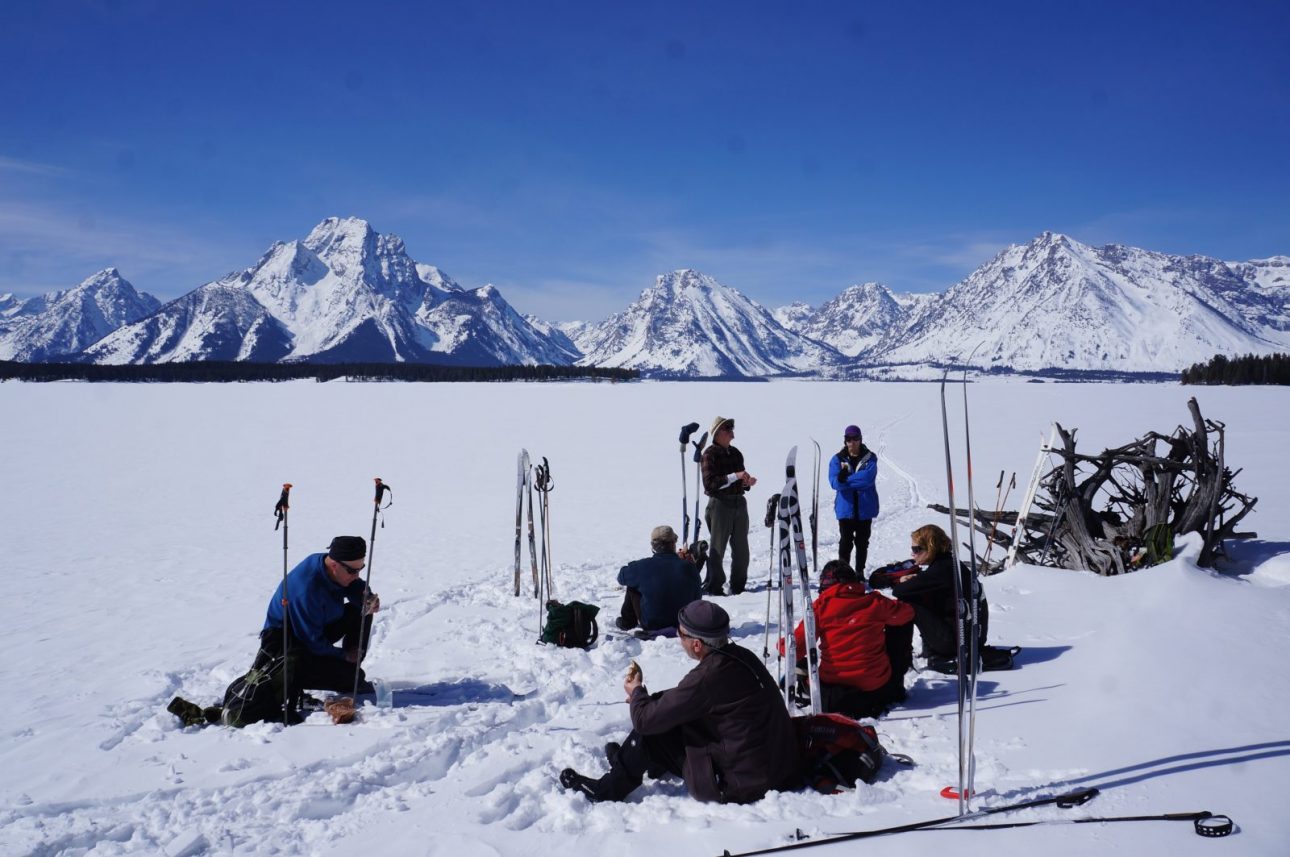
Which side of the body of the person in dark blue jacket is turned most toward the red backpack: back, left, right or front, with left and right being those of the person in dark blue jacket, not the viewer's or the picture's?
back

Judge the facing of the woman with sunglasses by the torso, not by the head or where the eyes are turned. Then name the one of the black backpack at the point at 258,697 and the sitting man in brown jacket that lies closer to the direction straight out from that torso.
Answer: the black backpack

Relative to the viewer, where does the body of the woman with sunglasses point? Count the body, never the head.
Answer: to the viewer's left

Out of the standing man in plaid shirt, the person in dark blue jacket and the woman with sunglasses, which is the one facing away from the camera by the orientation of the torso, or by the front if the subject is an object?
the person in dark blue jacket

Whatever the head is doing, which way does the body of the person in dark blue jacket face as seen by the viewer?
away from the camera

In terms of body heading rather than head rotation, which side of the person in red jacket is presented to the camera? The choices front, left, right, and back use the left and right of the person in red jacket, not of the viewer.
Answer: back

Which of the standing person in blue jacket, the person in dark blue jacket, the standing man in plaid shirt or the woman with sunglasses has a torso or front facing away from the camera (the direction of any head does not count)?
the person in dark blue jacket

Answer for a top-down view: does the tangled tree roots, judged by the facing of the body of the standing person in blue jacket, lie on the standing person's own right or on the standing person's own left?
on the standing person's own left

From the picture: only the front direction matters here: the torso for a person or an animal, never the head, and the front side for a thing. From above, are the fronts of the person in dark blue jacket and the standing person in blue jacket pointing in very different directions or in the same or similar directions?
very different directions

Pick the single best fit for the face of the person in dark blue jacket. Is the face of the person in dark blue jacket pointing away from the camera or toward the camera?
away from the camera

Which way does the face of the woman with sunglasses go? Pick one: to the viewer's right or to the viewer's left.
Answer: to the viewer's left

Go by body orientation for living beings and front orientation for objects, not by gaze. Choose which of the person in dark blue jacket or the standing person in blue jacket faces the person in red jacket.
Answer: the standing person in blue jacket

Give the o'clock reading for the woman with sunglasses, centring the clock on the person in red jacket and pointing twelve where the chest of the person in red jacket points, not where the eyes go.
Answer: The woman with sunglasses is roughly at 1 o'clock from the person in red jacket.
